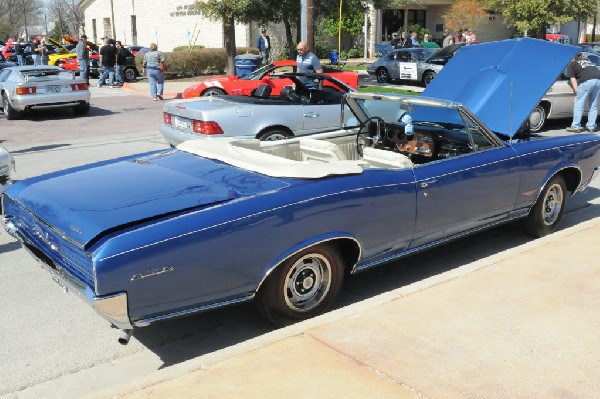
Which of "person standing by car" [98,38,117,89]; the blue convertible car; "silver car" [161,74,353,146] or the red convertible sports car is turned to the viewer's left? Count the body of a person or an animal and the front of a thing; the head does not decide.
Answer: the red convertible sports car

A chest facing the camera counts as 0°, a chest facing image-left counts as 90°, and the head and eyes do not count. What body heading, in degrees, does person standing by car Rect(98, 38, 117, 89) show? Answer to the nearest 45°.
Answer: approximately 180°

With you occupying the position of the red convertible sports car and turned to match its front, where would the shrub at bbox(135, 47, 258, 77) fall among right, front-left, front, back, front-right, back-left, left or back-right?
right

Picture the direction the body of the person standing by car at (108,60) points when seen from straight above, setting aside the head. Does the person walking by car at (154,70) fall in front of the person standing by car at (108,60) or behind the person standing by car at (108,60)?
behind

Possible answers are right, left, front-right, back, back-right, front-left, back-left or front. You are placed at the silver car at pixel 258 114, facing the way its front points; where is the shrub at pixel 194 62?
front-left

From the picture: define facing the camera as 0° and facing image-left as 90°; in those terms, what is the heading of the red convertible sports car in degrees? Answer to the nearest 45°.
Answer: approximately 90°

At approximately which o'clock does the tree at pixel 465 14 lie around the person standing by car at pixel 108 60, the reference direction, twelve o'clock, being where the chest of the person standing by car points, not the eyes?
The tree is roughly at 2 o'clock from the person standing by car.

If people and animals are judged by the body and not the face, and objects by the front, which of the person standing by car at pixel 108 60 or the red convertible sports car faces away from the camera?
the person standing by car

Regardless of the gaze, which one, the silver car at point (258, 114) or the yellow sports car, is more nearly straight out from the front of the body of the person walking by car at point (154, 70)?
the yellow sports car

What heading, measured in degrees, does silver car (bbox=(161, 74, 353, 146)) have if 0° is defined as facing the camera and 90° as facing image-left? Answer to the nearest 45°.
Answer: approximately 225°

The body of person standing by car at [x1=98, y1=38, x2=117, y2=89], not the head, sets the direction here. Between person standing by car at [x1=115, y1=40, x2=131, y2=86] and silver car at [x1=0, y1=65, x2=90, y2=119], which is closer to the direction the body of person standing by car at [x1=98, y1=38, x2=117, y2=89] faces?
the person standing by car

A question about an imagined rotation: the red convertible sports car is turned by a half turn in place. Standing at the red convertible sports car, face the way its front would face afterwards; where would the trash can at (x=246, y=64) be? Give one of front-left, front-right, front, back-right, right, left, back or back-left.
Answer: left

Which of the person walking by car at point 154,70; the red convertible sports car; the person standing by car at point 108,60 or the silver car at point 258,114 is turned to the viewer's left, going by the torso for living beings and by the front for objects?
the red convertible sports car

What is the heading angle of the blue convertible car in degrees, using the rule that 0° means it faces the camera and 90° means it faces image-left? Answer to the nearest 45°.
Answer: approximately 225°
